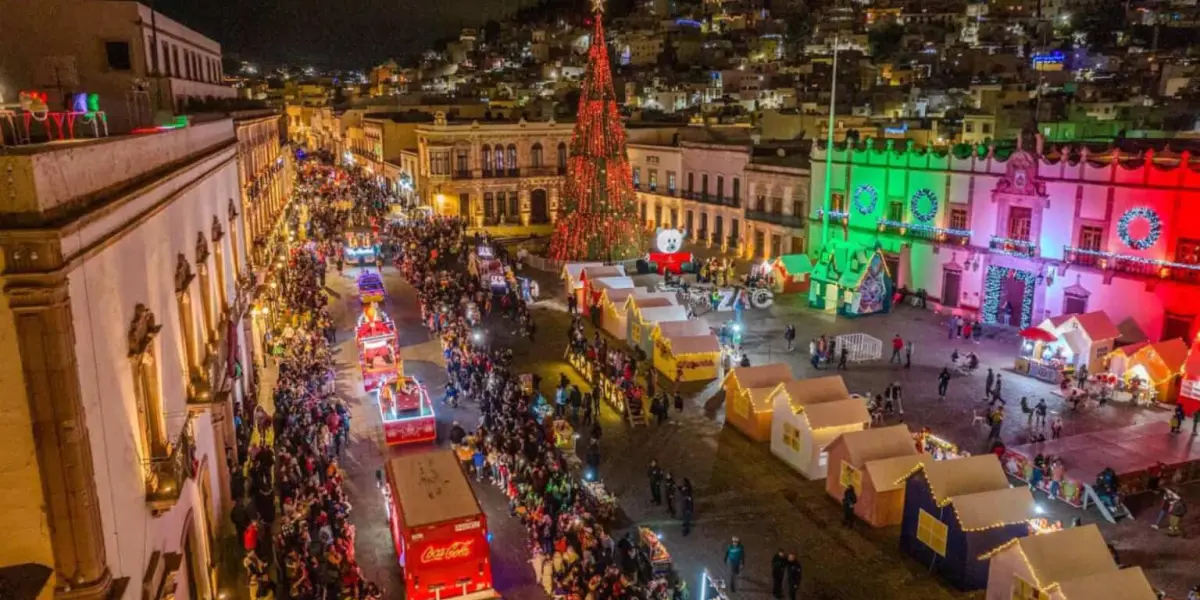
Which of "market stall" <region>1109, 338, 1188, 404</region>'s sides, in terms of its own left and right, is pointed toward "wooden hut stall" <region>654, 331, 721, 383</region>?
front

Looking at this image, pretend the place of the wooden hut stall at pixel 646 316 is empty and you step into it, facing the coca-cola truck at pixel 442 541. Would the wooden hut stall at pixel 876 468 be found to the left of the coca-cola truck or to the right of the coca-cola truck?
left

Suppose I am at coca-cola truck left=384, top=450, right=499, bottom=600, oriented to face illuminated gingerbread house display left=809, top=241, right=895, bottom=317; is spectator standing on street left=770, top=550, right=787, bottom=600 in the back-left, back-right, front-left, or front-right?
front-right

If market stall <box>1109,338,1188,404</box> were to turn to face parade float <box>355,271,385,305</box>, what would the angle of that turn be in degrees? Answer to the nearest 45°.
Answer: approximately 45° to its right

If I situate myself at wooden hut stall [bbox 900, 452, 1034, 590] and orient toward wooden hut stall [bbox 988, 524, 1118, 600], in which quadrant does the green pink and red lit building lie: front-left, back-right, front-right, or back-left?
back-left

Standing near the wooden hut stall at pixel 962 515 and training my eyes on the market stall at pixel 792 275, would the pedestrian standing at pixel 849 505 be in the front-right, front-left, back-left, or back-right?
front-left

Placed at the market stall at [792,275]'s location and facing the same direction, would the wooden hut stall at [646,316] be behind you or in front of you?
in front

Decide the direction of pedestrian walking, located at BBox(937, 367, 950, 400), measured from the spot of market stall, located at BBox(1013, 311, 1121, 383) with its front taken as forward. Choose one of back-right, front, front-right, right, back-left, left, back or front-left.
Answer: front

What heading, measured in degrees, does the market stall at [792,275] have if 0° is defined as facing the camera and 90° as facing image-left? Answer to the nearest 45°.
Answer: approximately 45°

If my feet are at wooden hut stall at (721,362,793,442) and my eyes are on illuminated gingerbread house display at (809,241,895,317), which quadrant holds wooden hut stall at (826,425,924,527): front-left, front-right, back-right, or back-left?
back-right

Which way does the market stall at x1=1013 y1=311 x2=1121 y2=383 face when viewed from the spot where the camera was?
facing the viewer and to the left of the viewer

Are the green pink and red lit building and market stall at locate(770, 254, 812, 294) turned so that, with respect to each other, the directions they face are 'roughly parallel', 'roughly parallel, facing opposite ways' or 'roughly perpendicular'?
roughly parallel

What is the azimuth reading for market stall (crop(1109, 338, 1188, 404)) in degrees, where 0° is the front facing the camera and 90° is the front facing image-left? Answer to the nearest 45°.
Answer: approximately 45°

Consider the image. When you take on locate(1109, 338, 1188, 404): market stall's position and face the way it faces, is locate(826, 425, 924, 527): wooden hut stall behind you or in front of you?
in front

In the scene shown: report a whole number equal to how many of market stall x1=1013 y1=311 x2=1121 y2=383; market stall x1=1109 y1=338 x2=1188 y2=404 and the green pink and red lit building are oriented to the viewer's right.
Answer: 0
